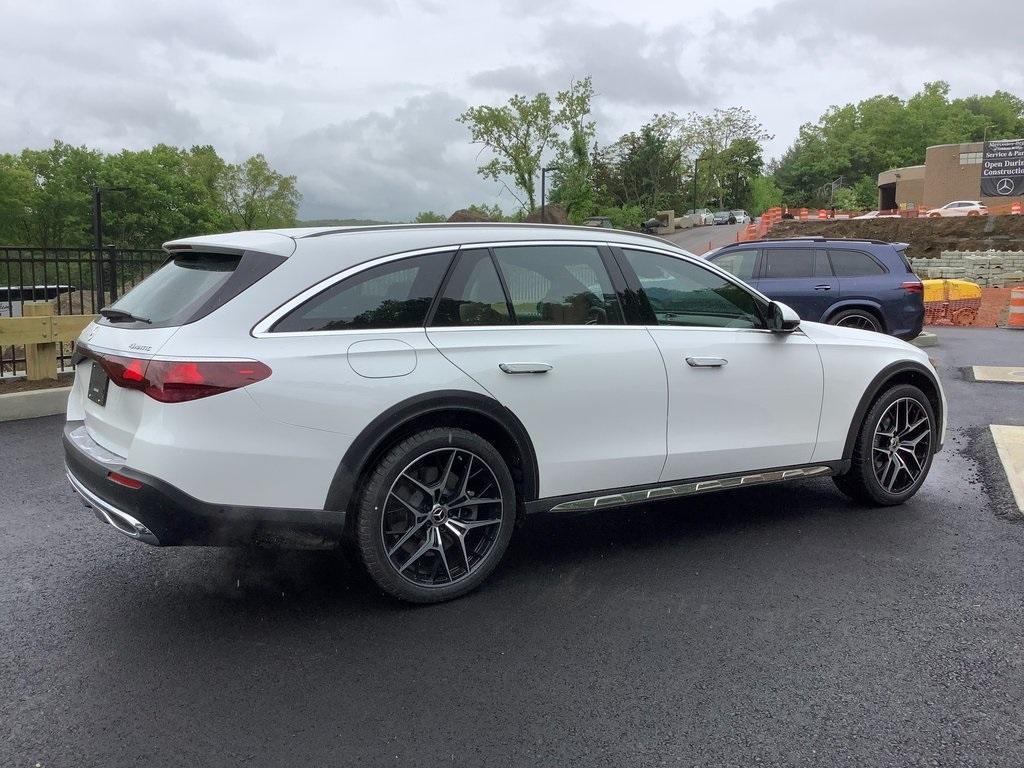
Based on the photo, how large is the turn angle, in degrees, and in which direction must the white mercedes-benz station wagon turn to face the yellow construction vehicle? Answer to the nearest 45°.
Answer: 0° — it already faces it

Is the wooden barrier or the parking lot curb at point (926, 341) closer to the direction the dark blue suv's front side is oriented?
the wooden barrier

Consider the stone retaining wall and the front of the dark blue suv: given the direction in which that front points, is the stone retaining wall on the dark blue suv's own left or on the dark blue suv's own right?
on the dark blue suv's own right

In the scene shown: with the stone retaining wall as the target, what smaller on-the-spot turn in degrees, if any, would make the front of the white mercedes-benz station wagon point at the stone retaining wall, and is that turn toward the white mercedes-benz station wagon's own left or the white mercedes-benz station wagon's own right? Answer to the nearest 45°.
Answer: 0° — it already faces it

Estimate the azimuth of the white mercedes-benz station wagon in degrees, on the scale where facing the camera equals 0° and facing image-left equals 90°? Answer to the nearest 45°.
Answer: approximately 225°

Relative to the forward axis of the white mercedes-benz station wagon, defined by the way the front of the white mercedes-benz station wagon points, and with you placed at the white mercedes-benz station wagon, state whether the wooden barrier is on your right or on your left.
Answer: on your left

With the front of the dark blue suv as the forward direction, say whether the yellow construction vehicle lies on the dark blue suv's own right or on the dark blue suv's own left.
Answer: on the dark blue suv's own right

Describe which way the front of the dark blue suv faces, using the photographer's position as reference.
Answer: facing to the left of the viewer

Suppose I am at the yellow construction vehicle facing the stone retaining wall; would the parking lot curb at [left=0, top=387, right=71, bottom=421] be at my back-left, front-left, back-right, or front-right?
back-left

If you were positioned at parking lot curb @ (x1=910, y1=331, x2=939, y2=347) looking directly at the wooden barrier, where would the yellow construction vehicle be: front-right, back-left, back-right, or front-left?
back-right

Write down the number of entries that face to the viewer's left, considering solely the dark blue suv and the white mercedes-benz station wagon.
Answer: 1
